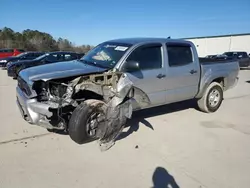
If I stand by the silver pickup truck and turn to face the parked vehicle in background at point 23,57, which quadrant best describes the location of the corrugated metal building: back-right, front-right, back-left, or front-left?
front-right

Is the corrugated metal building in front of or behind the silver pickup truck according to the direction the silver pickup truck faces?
behind

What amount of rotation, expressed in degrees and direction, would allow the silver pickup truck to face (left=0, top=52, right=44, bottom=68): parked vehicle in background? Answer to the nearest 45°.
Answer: approximately 90° to its right

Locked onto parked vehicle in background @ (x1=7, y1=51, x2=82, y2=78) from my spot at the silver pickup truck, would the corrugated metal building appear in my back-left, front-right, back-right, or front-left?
front-right

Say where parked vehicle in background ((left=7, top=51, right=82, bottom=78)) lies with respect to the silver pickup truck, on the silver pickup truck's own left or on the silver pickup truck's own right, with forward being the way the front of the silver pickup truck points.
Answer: on the silver pickup truck's own right
